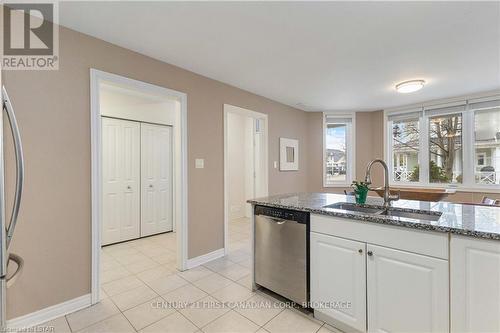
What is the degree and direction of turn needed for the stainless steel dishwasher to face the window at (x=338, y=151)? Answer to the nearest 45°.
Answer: approximately 135° to its right

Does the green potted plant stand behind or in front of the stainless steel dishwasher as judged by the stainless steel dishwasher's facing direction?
behind

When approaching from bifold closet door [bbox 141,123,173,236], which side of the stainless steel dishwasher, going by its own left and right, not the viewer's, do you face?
right

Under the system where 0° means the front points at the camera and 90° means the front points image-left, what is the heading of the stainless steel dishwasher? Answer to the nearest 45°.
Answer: approximately 45°

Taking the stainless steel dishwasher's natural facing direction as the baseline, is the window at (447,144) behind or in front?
behind

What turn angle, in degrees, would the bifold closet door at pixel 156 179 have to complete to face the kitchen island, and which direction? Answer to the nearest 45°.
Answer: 0° — it already faces it

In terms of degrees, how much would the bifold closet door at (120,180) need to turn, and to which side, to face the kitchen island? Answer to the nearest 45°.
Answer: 0° — it already faces it

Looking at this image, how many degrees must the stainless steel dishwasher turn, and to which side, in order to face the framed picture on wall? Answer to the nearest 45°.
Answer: approximately 135° to its right

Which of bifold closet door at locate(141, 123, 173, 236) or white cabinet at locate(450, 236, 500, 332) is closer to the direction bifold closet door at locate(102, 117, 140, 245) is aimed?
the white cabinet

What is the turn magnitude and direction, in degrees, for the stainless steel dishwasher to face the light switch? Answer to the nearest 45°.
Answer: approximately 90° to its right

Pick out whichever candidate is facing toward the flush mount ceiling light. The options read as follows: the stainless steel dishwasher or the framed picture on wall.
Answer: the framed picture on wall

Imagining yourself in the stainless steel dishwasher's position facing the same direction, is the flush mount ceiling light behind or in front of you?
behind

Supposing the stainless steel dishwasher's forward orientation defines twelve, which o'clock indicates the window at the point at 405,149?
The window is roughly at 6 o'clock from the stainless steel dishwasher.
